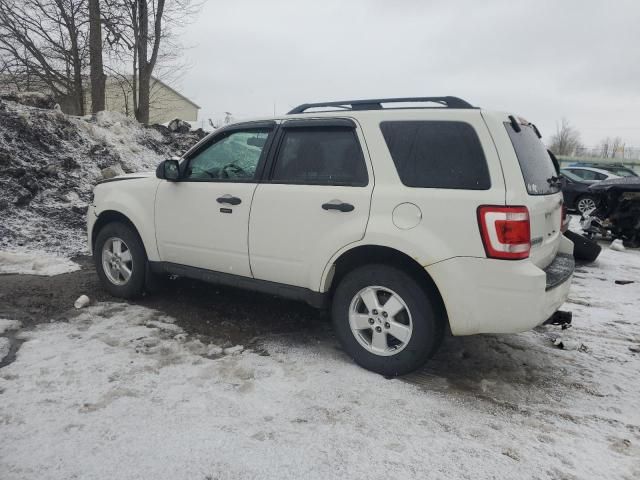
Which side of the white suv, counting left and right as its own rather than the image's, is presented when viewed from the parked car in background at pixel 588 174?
right

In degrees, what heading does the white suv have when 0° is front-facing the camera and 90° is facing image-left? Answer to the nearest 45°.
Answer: approximately 135°

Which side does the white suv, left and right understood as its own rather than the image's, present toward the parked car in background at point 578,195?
right
